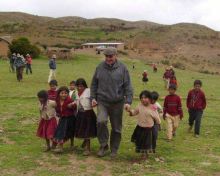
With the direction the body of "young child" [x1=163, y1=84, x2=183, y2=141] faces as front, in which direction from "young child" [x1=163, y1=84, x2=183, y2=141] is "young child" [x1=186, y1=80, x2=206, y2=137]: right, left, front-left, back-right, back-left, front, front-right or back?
back-left

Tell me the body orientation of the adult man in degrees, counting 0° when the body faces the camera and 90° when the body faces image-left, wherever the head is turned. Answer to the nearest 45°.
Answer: approximately 0°

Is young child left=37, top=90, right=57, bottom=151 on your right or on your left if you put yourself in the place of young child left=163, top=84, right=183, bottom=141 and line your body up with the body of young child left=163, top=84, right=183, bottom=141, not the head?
on your right

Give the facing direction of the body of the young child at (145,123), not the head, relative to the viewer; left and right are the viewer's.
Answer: facing the viewer

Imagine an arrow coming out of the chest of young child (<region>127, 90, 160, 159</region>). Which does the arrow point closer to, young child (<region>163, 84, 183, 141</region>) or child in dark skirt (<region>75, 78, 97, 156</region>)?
the child in dark skirt

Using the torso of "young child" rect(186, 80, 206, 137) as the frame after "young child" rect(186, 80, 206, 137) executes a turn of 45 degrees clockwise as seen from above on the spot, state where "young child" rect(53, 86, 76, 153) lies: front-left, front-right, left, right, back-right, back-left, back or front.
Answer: front

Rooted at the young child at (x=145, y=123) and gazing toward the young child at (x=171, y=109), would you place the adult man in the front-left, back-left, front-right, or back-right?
back-left

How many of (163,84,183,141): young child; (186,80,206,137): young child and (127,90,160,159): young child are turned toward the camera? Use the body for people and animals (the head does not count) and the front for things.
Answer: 3

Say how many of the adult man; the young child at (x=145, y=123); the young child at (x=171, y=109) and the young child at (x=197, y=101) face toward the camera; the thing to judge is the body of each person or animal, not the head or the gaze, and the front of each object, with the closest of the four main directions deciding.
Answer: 4

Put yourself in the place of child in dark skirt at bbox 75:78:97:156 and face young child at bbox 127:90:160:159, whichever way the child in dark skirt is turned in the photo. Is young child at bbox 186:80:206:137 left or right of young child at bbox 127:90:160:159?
left

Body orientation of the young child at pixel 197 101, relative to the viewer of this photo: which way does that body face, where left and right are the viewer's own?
facing the viewer

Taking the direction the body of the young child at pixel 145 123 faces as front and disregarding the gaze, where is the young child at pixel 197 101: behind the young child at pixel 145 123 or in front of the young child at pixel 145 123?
behind
